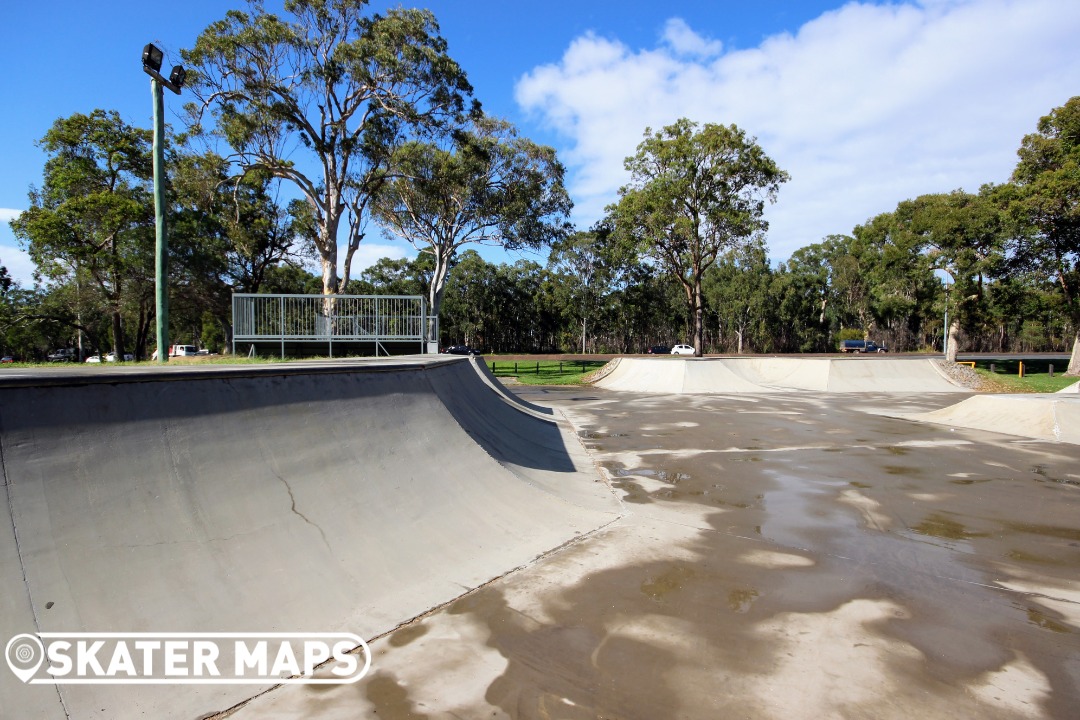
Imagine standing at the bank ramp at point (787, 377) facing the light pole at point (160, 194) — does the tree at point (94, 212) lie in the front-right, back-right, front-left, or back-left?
front-right

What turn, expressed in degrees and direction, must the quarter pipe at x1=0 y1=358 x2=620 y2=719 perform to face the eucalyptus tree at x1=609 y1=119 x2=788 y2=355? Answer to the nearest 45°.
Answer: approximately 90° to its left

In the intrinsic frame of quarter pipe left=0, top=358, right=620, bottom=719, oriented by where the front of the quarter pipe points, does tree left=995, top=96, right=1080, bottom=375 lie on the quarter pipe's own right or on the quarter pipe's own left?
on the quarter pipe's own left

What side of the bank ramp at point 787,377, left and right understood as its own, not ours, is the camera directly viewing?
front

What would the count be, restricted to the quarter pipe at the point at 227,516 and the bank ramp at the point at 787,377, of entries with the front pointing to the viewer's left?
0

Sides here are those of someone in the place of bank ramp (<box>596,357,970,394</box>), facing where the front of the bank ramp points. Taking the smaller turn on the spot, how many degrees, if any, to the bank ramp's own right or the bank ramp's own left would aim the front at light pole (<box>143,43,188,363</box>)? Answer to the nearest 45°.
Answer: approximately 45° to the bank ramp's own right

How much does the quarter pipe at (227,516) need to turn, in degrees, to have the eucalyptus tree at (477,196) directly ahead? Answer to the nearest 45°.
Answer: approximately 135° to its left

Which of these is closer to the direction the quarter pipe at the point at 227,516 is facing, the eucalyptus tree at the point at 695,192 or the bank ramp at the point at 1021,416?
the bank ramp

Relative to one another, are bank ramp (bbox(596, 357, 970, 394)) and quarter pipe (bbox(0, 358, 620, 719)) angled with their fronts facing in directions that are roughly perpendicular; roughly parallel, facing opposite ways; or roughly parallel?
roughly perpendicular
